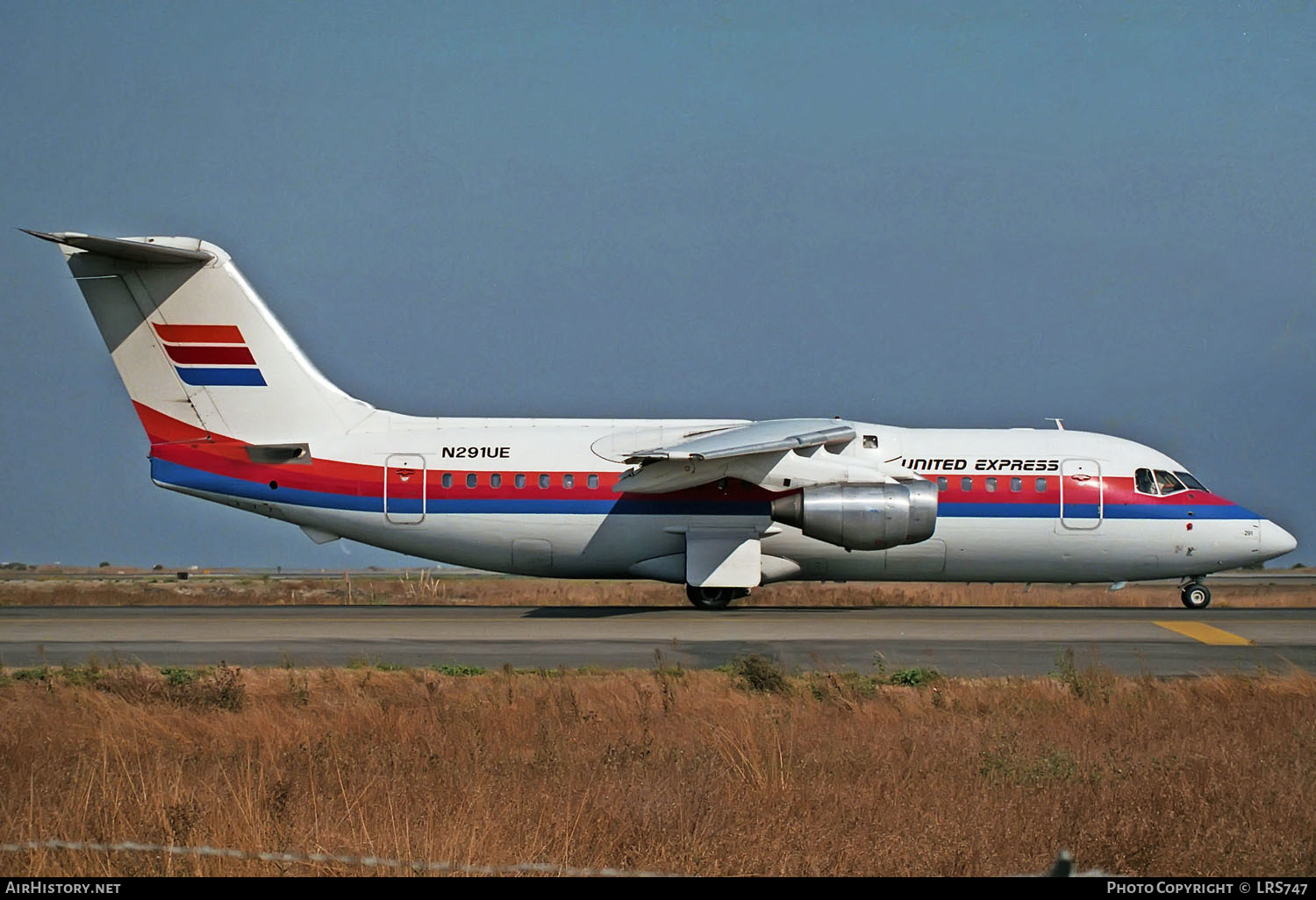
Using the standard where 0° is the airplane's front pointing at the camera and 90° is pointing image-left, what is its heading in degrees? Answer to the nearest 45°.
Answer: approximately 270°
